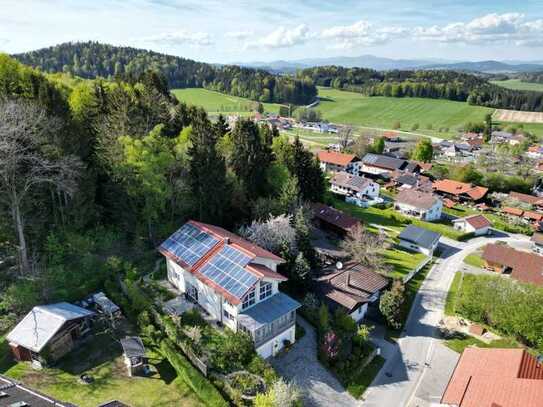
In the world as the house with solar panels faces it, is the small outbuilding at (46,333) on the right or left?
on its right

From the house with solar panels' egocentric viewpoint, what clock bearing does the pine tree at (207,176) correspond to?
The pine tree is roughly at 7 o'clock from the house with solar panels.

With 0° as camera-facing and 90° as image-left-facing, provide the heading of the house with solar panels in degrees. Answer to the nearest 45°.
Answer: approximately 315°

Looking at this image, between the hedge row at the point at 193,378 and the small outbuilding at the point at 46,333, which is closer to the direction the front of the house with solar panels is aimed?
the hedge row

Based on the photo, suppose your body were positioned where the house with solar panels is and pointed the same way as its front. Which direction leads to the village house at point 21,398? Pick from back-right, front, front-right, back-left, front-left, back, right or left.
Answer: right
